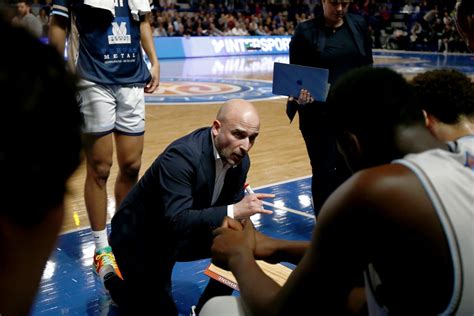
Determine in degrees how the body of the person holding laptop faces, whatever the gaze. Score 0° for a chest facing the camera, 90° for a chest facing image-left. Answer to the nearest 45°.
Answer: approximately 0°

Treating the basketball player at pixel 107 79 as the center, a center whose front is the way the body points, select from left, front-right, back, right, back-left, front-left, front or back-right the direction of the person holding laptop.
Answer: left

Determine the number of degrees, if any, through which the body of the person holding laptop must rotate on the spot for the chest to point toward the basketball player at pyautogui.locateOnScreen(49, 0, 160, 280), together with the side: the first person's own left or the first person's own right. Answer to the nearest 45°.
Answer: approximately 45° to the first person's own right

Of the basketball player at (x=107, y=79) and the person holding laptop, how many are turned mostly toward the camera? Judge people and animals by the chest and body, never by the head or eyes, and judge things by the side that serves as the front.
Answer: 2

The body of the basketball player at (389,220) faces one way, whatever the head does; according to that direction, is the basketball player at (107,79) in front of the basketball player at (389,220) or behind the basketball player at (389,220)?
in front

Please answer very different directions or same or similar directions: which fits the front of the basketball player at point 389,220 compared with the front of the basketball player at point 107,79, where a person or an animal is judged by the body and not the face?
very different directions

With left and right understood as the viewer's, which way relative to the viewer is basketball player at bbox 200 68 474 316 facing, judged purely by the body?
facing away from the viewer and to the left of the viewer

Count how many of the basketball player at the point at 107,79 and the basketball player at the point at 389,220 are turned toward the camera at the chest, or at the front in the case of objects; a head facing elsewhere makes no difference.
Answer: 1

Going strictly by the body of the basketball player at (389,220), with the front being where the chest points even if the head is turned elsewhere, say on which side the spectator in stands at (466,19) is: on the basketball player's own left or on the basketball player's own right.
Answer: on the basketball player's own right

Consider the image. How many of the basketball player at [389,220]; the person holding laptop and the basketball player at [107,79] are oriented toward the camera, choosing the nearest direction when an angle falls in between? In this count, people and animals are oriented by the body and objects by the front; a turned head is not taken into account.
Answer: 2

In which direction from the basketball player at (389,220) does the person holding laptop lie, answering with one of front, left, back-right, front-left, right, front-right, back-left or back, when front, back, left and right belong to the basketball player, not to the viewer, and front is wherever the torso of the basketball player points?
front-right
